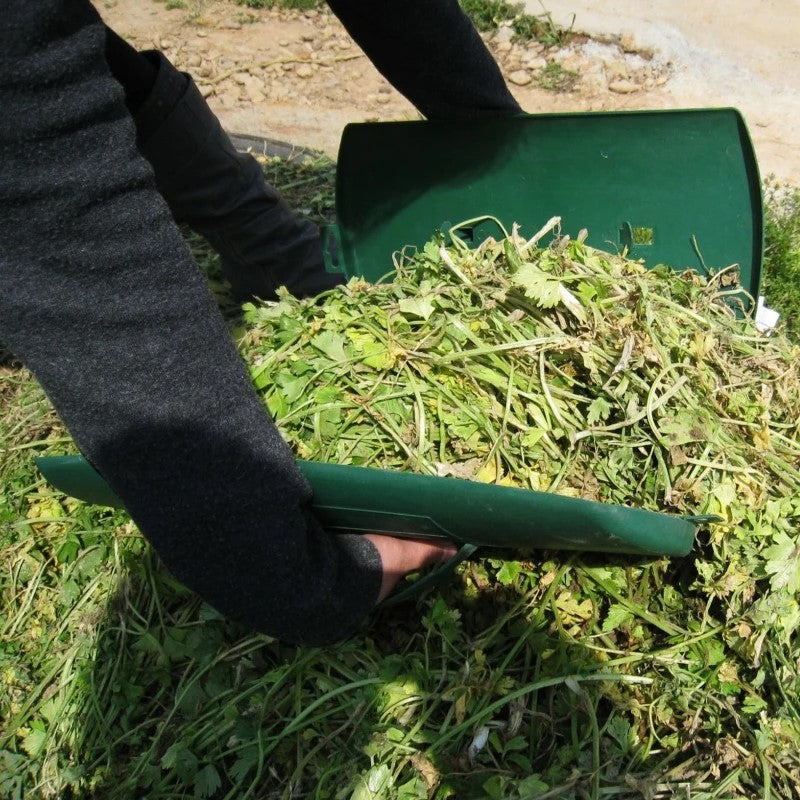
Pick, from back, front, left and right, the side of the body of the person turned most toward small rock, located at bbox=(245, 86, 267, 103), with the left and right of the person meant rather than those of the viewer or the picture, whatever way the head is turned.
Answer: left

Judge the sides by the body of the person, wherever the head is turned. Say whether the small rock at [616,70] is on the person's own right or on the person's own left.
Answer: on the person's own left

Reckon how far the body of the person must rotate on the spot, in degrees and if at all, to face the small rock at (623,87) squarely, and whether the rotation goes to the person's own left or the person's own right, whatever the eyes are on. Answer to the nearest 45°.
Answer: approximately 45° to the person's own left

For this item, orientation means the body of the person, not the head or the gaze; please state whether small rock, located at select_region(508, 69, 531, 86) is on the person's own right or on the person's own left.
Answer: on the person's own left

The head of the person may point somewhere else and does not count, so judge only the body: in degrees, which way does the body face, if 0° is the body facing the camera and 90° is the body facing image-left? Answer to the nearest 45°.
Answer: approximately 270°

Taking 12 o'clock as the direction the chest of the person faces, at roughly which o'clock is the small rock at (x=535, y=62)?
The small rock is roughly at 10 o'clock from the person.

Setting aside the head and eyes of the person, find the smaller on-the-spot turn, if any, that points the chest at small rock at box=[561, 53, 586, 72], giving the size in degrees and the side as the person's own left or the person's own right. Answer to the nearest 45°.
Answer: approximately 45° to the person's own left

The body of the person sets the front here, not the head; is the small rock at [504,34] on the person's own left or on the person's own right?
on the person's own left

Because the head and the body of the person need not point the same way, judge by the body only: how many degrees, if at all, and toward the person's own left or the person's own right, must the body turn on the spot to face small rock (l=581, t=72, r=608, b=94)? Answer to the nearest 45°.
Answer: approximately 45° to the person's own left
